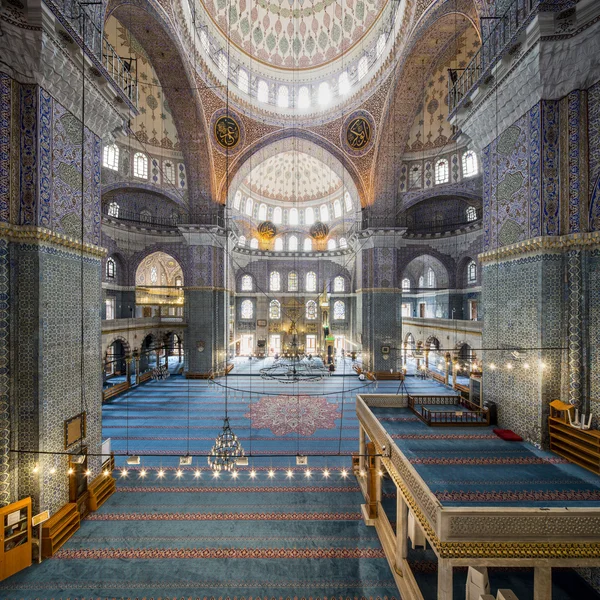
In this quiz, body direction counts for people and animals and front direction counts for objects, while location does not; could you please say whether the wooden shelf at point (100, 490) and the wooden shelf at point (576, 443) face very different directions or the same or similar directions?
very different directions

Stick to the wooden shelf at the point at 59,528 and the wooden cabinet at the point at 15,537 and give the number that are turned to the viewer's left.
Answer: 0

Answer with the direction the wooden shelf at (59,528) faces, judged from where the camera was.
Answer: facing the viewer and to the right of the viewer

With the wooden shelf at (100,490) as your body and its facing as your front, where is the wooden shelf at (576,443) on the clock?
The wooden shelf at (576,443) is roughly at 12 o'clock from the wooden shelf at (100,490).

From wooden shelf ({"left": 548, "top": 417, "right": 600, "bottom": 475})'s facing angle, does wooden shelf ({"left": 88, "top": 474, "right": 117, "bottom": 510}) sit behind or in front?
in front

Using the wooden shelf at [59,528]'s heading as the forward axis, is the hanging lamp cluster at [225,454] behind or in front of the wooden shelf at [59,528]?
in front

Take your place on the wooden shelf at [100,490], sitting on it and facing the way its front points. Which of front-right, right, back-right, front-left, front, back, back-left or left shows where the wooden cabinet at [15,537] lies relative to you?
right

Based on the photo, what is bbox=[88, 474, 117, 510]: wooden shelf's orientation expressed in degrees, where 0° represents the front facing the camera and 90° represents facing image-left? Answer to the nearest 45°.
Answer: approximately 315°

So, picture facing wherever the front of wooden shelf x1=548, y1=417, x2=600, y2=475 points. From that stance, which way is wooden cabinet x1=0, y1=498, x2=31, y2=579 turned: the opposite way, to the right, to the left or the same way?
the opposite way

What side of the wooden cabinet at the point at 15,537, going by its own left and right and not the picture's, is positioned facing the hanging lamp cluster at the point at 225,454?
front

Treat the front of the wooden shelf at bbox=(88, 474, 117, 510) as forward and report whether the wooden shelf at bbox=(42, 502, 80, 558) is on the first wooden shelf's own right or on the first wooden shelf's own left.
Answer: on the first wooden shelf's own right

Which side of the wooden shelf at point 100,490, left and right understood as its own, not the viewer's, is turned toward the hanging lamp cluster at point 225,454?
front

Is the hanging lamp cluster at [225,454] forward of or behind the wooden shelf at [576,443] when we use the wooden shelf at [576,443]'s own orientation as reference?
forward
